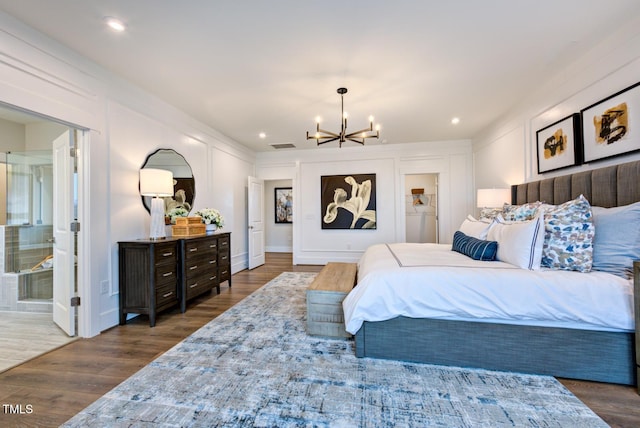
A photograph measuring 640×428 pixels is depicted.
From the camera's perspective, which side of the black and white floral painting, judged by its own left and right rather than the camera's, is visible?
front

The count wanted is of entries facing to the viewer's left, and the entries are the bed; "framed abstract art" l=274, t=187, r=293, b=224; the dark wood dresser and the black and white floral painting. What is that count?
1

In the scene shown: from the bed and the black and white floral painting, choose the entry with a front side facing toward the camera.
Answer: the black and white floral painting

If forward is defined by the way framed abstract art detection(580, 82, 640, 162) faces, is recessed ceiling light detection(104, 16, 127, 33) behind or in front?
in front

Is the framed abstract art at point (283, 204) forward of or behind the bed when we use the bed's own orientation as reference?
forward

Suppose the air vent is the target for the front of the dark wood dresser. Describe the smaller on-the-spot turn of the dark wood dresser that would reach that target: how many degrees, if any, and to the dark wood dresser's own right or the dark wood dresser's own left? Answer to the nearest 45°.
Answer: approximately 90° to the dark wood dresser's own left

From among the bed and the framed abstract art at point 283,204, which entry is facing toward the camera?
the framed abstract art

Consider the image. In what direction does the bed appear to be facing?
to the viewer's left

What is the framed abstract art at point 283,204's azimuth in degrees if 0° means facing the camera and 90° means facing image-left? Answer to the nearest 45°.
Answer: approximately 0°

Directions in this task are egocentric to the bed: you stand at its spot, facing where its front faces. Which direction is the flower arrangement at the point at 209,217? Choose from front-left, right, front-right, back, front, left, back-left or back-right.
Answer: front

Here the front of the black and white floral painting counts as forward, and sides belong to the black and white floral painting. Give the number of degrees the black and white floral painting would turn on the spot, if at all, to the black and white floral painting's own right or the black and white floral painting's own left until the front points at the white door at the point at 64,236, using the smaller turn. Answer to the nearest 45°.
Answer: approximately 45° to the black and white floral painting's own right

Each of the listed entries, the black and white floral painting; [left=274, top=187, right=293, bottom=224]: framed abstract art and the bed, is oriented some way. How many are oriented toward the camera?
2

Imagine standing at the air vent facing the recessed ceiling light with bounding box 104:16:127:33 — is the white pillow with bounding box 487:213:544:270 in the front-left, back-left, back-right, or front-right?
front-left

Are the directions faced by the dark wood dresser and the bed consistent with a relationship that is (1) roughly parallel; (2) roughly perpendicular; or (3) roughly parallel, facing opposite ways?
roughly parallel, facing opposite ways

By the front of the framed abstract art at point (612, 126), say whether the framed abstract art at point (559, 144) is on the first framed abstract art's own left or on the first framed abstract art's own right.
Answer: on the first framed abstract art's own right

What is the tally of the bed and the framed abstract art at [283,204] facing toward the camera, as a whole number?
1
